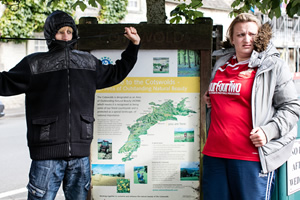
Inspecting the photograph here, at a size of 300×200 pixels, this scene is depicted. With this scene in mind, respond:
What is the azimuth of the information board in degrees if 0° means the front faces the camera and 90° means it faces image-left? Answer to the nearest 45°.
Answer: approximately 0°

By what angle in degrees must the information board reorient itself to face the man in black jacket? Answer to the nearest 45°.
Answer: approximately 45° to its right

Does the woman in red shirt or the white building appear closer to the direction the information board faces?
the woman in red shirt

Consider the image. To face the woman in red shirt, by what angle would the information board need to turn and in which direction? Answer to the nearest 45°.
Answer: approximately 45° to its left
